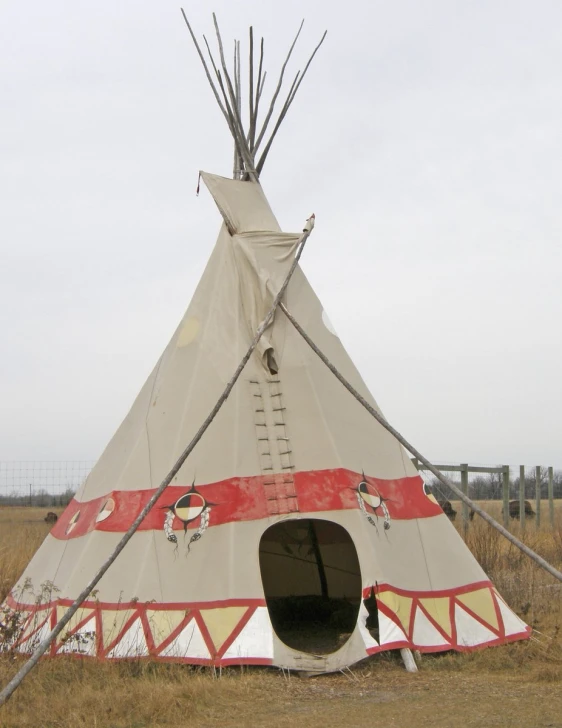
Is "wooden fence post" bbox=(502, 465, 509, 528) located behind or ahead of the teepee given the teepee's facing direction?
behind

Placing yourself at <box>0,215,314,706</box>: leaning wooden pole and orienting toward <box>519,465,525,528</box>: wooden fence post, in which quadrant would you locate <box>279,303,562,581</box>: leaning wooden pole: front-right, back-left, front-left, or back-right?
front-right

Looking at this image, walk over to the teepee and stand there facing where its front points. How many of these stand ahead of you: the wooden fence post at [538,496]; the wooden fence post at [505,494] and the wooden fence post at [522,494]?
0

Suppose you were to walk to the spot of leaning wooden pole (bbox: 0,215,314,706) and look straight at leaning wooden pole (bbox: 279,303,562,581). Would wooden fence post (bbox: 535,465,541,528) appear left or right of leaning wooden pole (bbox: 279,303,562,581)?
left

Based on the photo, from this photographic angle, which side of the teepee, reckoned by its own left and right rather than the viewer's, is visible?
front

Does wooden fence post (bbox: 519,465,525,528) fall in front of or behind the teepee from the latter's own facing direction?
behind

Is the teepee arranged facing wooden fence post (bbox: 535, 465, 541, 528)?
no
